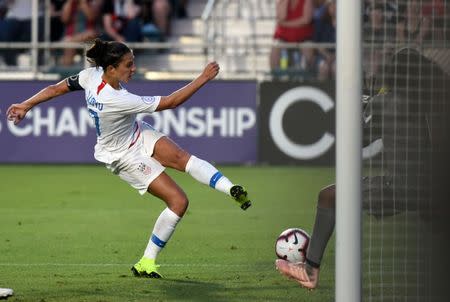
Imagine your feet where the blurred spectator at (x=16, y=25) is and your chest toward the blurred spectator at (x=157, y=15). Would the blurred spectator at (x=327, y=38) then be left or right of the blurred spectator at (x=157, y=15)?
right

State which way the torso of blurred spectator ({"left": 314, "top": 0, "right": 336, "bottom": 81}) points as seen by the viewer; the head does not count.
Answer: toward the camera

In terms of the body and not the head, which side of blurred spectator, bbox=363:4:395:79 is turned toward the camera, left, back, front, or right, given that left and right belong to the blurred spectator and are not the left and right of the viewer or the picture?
front

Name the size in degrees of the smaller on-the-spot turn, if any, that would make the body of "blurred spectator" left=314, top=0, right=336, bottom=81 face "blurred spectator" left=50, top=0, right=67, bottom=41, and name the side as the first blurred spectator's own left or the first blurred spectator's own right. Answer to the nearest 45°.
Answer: approximately 90° to the first blurred spectator's own right

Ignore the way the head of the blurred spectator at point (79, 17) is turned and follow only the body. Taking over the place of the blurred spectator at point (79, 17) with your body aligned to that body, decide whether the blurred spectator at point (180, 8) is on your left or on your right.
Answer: on your left

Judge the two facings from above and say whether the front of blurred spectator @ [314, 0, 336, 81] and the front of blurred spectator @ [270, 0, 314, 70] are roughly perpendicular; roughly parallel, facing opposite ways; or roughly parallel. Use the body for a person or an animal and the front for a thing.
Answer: roughly parallel

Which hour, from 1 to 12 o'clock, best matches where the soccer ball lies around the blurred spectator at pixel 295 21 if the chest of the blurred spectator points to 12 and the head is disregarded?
The soccer ball is roughly at 12 o'clock from the blurred spectator.

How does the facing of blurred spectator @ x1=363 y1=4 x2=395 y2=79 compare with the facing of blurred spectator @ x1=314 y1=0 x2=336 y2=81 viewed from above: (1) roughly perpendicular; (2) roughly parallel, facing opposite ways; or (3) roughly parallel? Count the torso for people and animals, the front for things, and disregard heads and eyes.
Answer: roughly parallel

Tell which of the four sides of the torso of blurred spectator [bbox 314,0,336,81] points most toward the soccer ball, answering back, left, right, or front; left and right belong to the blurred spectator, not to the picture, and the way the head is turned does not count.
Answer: front

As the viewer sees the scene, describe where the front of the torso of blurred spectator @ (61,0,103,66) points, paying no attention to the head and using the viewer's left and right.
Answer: facing the viewer

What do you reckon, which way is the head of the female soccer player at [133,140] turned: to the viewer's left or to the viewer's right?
to the viewer's right

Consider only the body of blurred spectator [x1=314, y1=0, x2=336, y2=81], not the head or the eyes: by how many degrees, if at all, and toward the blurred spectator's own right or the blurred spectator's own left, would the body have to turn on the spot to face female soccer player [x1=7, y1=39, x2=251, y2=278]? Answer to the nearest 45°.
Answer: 0° — they already face them

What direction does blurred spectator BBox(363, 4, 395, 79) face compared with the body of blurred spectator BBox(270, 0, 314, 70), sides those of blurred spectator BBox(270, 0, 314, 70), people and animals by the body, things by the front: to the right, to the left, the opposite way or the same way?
the same way
